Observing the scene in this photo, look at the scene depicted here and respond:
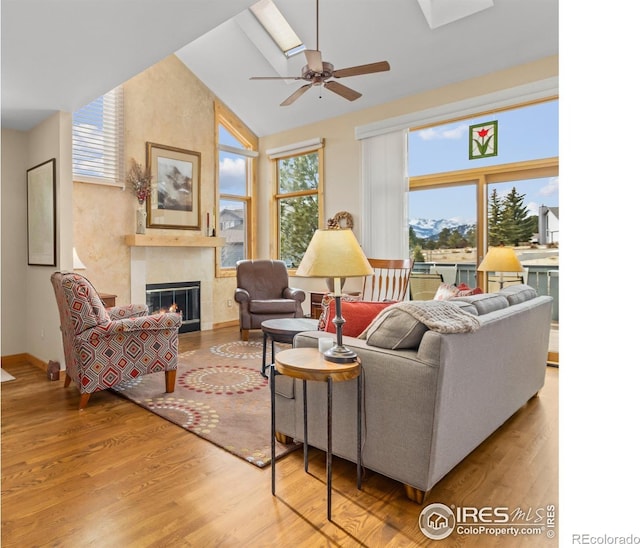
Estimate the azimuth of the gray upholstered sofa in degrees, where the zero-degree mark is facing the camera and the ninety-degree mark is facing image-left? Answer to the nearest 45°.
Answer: approximately 135°

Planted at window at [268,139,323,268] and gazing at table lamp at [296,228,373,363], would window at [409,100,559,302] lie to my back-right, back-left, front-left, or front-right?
front-left

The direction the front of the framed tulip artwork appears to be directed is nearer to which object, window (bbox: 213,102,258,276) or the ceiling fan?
the ceiling fan

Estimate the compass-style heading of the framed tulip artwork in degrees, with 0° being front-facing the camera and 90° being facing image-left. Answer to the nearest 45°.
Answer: approximately 45°

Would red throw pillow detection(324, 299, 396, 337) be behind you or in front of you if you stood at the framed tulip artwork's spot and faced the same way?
in front

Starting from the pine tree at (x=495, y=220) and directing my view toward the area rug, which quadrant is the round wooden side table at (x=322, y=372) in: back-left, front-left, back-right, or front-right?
front-left

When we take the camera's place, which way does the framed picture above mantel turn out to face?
facing the viewer and to the right of the viewer

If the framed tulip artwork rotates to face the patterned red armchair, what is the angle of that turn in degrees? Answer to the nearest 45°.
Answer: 0° — it already faces it

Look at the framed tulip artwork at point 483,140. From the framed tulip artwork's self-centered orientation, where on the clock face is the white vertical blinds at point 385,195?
The white vertical blinds is roughly at 2 o'clock from the framed tulip artwork.

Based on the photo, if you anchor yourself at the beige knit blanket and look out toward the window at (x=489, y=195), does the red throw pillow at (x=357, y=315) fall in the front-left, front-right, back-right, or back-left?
front-left

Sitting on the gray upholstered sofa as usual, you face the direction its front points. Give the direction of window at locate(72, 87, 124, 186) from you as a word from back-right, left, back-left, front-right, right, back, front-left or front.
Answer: front

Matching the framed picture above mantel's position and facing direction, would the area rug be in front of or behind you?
in front

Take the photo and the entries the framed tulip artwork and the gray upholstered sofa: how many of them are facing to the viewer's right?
0

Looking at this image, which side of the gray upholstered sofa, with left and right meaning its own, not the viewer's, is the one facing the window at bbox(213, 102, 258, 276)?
front

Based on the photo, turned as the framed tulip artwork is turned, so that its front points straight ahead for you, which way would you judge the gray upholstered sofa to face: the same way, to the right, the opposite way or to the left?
to the right

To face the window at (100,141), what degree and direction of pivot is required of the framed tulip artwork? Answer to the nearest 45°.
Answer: approximately 45° to its right
